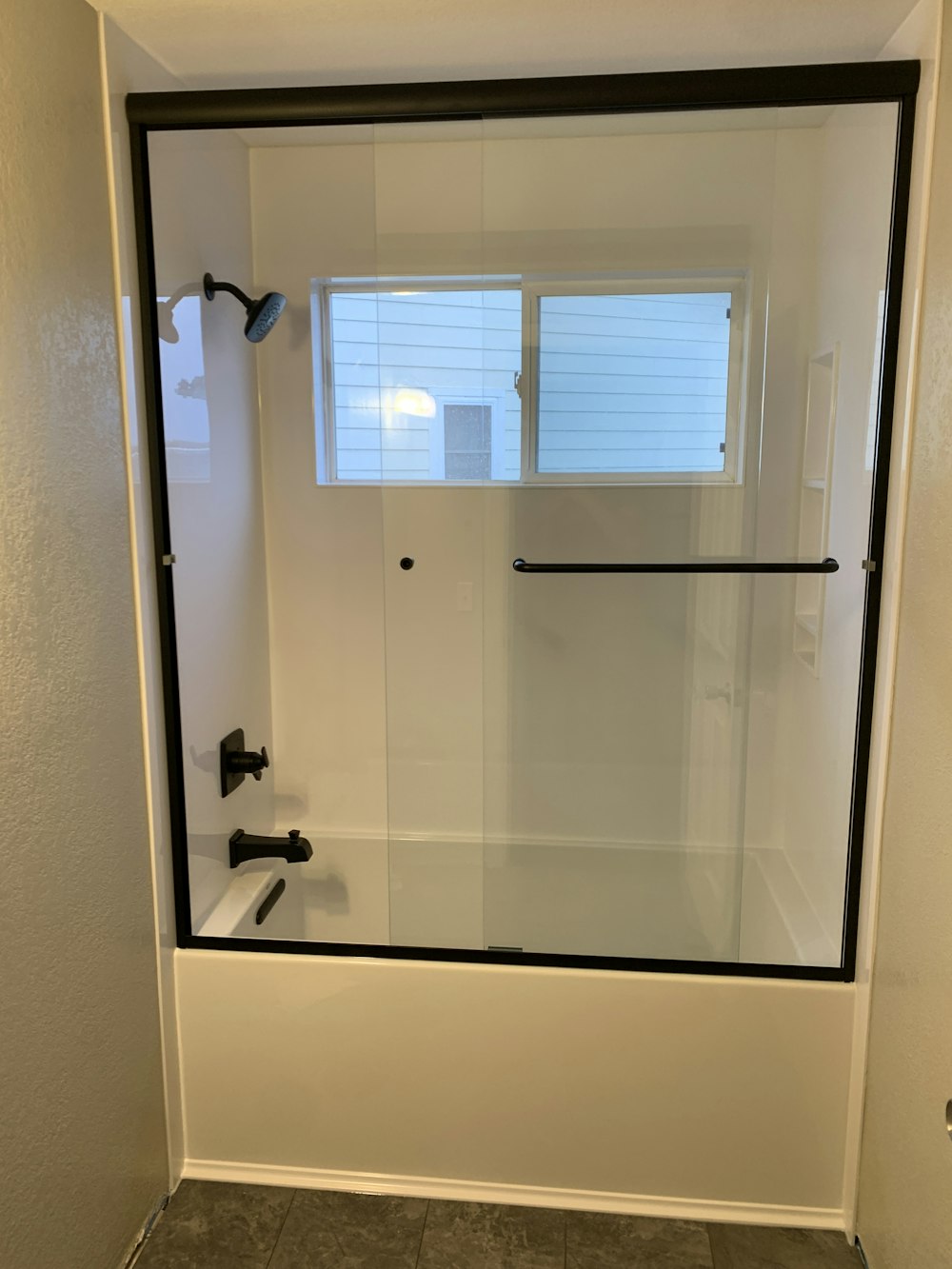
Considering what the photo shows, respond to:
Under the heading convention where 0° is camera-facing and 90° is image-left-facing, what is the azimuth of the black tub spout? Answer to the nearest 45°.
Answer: approximately 270°

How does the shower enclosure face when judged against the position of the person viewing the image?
facing the viewer

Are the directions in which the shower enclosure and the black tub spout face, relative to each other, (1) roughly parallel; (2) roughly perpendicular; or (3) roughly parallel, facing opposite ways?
roughly perpendicular
